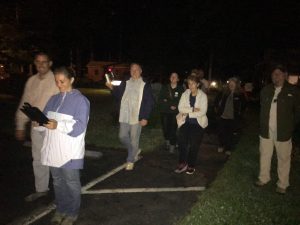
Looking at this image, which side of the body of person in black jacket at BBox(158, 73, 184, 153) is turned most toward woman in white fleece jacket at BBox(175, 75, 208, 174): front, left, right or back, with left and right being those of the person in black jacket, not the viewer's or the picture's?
front

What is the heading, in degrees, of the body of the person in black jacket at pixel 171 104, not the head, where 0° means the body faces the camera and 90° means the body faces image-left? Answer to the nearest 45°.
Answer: approximately 0°

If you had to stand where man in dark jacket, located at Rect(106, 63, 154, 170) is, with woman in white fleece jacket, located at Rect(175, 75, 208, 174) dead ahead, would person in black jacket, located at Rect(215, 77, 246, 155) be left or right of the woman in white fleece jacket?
left

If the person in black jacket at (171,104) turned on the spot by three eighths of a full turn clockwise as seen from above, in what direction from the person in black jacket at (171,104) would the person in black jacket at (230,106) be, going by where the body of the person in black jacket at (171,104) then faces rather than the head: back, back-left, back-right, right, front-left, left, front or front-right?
back-right

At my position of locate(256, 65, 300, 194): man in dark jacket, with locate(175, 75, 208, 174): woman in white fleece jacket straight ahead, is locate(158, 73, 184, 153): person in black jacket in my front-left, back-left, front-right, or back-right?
front-right

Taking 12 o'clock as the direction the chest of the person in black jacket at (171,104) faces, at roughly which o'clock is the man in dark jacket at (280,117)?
The man in dark jacket is roughly at 11 o'clock from the person in black jacket.

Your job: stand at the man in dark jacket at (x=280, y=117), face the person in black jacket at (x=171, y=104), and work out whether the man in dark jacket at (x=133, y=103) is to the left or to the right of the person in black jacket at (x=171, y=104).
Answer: left

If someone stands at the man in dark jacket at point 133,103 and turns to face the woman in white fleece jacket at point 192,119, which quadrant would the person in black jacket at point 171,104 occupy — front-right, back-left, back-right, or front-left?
front-left

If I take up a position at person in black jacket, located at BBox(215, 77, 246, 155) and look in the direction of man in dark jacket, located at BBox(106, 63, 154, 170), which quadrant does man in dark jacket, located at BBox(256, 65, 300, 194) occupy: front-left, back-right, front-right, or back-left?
front-left

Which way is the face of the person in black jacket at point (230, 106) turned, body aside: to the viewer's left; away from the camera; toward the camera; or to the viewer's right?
toward the camera

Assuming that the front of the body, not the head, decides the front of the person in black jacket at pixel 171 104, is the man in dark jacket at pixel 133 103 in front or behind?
in front
